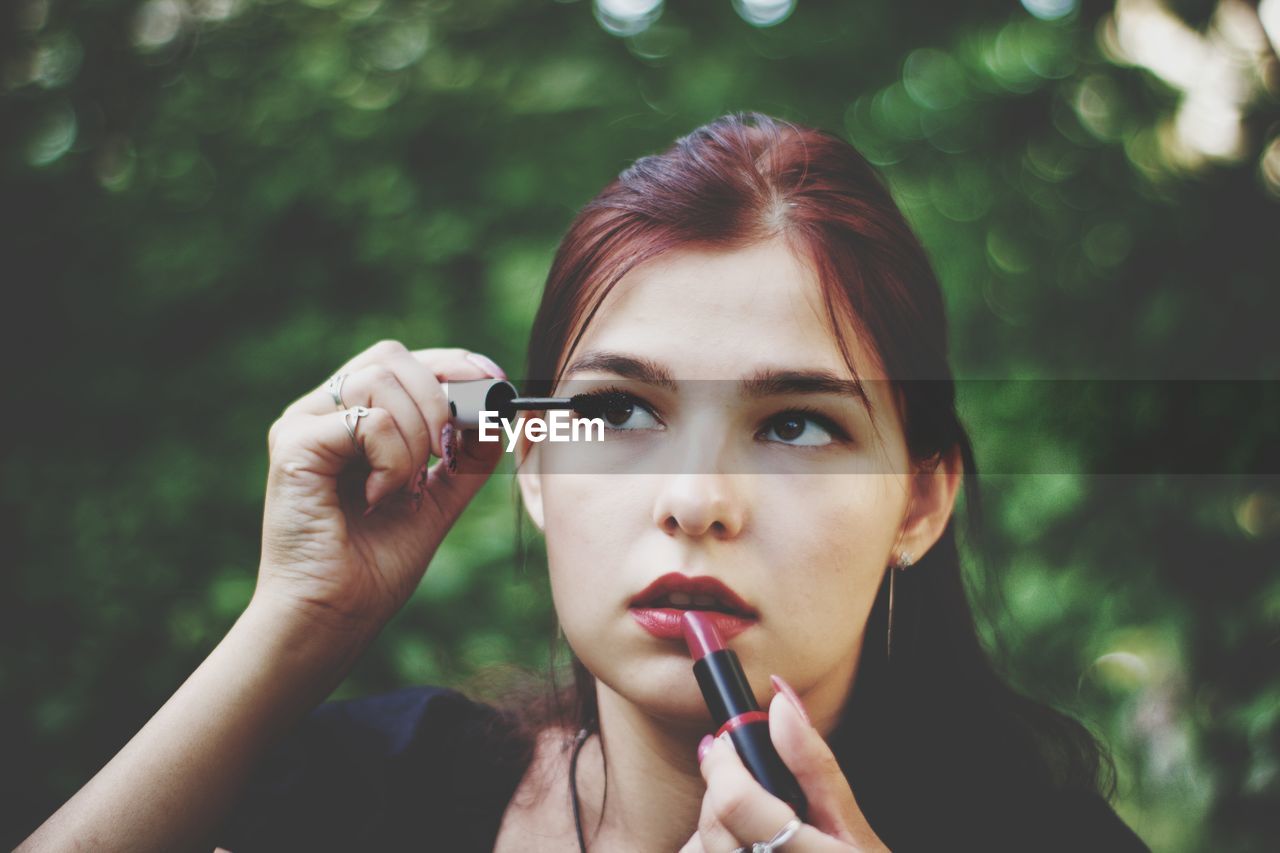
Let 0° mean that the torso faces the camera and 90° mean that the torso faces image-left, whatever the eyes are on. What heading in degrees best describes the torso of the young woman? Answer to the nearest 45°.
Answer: approximately 0°
